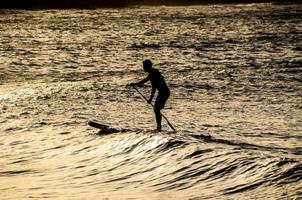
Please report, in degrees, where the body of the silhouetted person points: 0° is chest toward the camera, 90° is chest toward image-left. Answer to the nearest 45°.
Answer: approximately 90°
